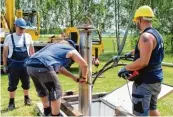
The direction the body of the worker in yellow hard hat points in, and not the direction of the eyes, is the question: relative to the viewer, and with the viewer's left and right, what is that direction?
facing away from the viewer and to the left of the viewer

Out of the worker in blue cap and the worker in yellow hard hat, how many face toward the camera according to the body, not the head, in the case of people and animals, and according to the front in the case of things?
1

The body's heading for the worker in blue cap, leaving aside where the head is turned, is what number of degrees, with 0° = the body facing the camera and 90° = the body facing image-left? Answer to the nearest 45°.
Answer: approximately 0°

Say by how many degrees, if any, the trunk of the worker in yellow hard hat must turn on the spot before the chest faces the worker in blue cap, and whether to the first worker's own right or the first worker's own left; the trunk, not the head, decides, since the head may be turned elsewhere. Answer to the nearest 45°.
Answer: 0° — they already face them
